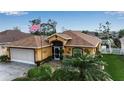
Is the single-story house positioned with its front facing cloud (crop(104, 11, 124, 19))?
no

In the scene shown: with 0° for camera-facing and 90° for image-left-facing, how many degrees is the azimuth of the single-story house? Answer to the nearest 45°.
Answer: approximately 45°
